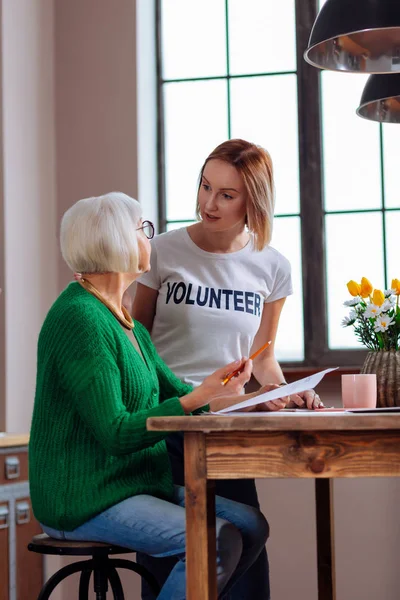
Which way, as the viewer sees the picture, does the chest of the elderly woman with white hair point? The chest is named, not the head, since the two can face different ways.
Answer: to the viewer's right

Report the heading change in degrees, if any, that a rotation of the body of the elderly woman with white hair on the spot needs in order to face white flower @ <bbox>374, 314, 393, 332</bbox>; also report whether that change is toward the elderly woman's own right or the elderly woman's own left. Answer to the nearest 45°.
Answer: approximately 45° to the elderly woman's own left

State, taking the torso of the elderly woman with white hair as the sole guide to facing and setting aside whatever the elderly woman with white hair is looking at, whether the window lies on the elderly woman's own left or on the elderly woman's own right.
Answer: on the elderly woman's own left

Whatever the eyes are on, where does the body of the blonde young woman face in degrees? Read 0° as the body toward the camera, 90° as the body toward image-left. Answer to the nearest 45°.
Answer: approximately 0°

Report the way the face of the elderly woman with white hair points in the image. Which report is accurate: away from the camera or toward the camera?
away from the camera

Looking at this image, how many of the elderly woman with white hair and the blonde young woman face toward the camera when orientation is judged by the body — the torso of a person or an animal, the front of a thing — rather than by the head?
1

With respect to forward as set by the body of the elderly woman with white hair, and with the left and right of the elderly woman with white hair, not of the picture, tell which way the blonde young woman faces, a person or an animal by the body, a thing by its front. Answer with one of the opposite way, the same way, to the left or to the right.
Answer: to the right

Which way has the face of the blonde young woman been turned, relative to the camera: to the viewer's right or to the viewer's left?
to the viewer's left
